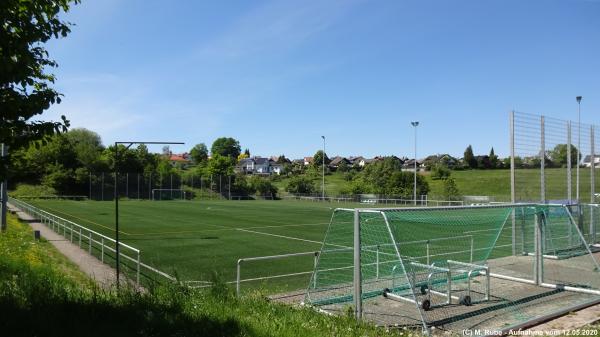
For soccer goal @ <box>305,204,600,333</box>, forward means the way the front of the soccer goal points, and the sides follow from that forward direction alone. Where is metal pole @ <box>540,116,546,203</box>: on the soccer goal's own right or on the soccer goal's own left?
on the soccer goal's own right

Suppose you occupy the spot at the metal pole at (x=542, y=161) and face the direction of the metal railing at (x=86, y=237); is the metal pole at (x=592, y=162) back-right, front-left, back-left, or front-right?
back-right

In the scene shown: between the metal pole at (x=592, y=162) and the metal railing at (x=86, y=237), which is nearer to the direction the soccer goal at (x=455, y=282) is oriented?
the metal railing

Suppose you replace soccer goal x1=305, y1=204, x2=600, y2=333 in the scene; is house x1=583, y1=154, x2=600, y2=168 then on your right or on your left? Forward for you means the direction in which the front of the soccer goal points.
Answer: on your right

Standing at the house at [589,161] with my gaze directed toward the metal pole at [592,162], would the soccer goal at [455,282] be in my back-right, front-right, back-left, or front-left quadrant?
front-right

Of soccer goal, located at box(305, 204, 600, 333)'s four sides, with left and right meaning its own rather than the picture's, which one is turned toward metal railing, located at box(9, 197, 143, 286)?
front

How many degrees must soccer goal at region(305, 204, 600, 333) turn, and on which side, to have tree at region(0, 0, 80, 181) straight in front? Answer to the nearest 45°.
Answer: approximately 90° to its left

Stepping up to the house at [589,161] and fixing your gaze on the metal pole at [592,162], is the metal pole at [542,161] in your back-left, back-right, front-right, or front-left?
front-right

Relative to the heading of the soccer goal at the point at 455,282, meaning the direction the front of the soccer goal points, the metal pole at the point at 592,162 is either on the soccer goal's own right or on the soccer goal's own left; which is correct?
on the soccer goal's own right

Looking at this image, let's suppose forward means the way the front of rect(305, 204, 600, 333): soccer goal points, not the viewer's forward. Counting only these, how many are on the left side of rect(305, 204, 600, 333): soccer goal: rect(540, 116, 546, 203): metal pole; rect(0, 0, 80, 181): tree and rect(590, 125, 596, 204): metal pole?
1
